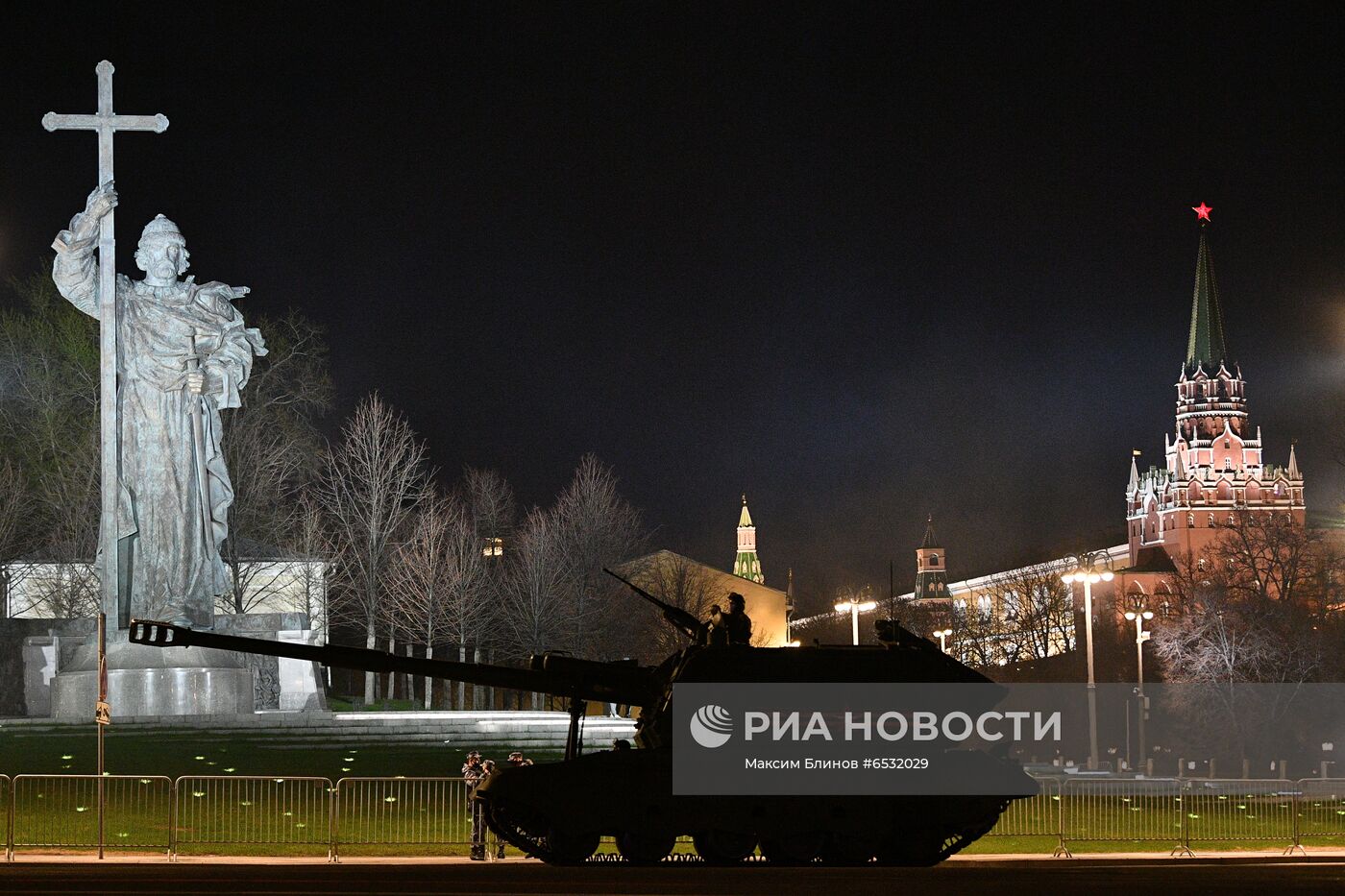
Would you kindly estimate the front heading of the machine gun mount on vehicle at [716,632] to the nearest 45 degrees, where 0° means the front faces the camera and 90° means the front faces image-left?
approximately 90°

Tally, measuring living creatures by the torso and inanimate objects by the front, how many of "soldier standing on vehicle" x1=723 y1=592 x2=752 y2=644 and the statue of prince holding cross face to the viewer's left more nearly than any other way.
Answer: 1

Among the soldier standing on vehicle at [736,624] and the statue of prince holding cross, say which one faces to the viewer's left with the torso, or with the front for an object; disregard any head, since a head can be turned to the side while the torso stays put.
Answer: the soldier standing on vehicle

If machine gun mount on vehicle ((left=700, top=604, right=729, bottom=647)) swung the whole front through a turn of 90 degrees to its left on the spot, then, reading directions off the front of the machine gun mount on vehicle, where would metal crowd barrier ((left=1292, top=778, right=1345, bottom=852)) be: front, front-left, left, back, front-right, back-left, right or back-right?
back-left

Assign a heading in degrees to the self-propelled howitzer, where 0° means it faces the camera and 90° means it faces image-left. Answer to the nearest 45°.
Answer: approximately 90°

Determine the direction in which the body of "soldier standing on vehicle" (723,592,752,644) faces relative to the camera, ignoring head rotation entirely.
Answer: to the viewer's left

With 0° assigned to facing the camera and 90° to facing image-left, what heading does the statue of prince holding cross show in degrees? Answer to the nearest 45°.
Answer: approximately 0°

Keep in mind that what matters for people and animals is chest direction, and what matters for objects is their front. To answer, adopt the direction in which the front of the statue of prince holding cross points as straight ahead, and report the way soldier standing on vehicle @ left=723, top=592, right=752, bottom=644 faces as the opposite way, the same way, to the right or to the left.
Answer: to the right

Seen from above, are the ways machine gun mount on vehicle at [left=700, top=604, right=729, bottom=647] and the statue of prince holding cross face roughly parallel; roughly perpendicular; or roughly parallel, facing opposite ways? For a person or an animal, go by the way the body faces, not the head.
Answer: roughly perpendicular
